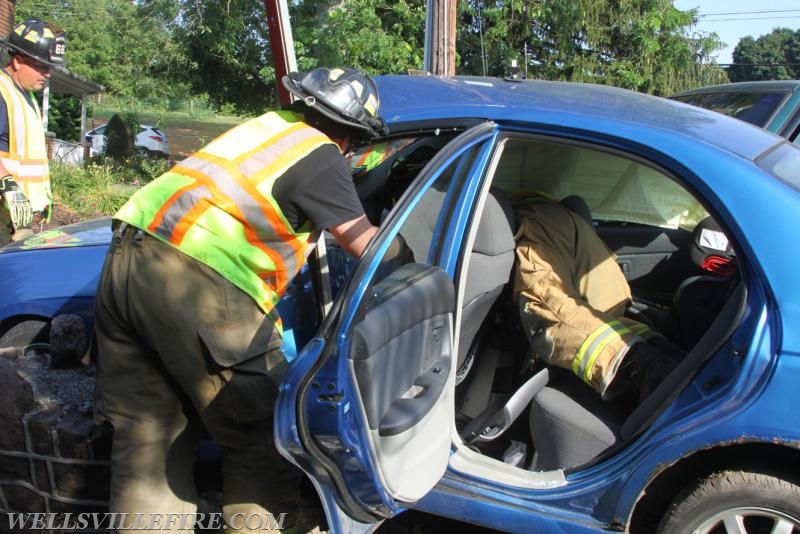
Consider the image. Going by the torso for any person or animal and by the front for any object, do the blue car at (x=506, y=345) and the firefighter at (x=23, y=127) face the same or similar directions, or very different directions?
very different directions

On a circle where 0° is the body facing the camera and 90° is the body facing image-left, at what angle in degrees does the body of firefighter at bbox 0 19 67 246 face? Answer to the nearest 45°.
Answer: approximately 315°

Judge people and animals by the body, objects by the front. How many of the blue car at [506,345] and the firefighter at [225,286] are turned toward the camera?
0

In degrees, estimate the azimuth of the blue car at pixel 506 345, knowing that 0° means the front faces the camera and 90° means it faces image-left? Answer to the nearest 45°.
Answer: approximately 135°

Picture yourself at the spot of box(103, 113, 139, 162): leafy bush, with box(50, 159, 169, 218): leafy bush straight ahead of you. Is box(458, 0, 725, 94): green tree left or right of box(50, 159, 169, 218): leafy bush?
left

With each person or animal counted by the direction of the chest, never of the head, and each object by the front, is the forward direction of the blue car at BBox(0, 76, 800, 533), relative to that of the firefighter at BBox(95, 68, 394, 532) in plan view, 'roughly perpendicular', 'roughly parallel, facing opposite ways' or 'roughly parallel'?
roughly perpendicular

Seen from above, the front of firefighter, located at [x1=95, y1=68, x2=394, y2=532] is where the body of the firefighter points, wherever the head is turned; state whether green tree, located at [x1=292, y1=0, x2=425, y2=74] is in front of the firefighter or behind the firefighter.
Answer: in front

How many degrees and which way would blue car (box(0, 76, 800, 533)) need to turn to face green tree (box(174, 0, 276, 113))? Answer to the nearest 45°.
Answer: approximately 45° to its right

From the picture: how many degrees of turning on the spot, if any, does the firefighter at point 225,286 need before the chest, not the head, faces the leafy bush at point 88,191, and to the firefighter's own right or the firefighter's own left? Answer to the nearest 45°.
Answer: approximately 45° to the firefighter's own left

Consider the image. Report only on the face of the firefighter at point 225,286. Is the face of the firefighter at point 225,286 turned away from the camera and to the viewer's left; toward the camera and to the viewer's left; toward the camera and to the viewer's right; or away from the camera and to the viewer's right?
away from the camera and to the viewer's right

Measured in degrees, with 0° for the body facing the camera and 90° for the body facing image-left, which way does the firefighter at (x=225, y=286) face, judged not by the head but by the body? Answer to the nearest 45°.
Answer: approximately 225°
